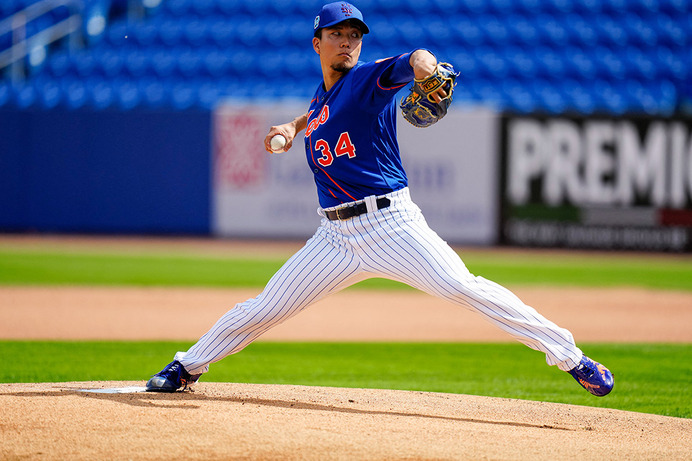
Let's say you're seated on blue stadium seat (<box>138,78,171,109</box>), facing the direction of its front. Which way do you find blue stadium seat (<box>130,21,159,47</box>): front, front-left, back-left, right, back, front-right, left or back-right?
back

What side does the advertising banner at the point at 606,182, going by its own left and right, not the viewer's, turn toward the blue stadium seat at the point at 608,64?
back

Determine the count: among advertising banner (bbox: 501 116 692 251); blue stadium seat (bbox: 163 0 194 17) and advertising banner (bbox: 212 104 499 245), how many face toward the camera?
3

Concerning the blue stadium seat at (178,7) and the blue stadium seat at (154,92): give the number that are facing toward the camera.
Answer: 2

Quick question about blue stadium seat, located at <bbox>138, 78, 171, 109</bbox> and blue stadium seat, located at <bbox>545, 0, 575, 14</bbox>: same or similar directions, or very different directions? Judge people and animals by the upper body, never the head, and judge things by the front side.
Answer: same or similar directions

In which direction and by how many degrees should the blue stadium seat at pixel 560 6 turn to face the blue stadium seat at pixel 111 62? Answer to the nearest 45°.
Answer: approximately 90° to its right

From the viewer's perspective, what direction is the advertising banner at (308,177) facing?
toward the camera

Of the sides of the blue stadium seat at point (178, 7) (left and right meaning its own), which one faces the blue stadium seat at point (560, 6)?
left

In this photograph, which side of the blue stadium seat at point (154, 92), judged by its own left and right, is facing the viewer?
front

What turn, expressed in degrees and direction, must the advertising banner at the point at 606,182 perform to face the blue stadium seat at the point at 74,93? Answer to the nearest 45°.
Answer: approximately 90° to its right

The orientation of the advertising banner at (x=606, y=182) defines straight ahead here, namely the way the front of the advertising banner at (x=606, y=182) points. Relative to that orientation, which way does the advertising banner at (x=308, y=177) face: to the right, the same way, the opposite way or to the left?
the same way

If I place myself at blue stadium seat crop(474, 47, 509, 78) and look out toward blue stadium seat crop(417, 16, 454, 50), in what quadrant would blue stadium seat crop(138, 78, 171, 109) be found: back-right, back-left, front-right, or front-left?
front-left

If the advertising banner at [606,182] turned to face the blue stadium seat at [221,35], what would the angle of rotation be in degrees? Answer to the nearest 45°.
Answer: approximately 90° to its right

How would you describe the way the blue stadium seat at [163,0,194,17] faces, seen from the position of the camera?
facing the viewer

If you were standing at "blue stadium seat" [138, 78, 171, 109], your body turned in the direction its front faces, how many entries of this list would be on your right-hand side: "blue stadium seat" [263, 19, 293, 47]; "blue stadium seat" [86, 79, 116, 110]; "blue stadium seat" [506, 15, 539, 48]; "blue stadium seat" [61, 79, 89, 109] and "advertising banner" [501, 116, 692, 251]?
2

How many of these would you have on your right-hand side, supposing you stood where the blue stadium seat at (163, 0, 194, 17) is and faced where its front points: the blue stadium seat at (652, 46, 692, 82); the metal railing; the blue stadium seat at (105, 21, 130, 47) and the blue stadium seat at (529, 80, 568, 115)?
2

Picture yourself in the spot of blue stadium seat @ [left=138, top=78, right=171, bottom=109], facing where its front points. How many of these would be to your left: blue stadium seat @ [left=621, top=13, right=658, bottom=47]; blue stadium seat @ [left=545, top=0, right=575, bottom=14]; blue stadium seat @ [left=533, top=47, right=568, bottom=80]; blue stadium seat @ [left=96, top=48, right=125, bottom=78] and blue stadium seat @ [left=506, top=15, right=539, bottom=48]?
4

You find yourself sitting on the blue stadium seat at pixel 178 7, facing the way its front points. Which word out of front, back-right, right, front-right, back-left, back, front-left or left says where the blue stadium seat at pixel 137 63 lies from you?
front-right

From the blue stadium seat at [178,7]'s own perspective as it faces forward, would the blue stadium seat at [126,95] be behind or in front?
in front

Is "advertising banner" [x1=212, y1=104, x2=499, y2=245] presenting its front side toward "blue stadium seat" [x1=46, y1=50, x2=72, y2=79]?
no
